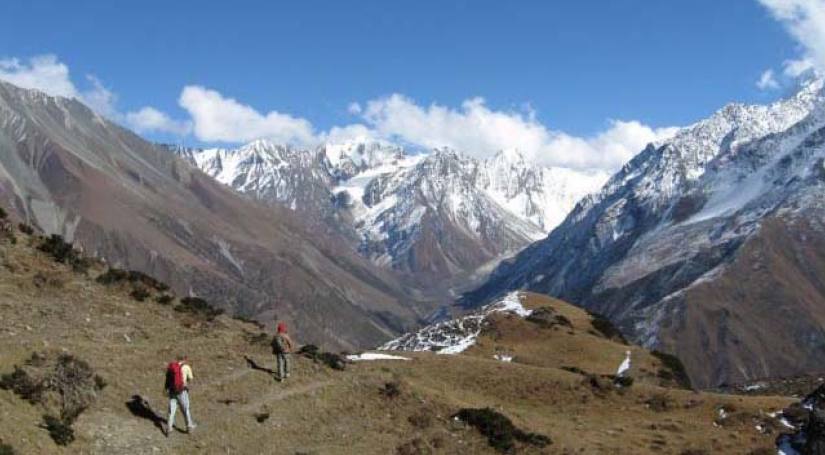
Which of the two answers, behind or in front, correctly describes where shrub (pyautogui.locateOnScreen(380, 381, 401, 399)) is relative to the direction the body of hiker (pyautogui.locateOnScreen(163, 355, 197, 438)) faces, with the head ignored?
in front

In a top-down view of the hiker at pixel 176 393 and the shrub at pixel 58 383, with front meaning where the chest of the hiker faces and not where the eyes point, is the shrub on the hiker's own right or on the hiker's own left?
on the hiker's own left

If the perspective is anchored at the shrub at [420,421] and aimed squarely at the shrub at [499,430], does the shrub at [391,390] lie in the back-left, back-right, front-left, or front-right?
back-left

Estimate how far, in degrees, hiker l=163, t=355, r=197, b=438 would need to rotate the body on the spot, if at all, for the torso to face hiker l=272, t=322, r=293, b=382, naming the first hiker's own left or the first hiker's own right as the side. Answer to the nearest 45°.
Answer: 0° — they already face them

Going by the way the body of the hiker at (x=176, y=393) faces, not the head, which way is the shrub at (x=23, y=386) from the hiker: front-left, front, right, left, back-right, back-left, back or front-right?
back-left

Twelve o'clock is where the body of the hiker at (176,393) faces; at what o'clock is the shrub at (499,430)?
The shrub is roughly at 1 o'clock from the hiker.

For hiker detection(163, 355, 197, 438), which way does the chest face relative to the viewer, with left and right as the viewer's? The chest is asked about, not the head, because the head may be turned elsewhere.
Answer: facing away from the viewer and to the right of the viewer

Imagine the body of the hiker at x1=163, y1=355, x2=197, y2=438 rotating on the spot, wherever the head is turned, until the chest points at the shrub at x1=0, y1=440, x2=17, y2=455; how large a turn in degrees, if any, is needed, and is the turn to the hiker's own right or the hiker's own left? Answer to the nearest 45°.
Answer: approximately 180°

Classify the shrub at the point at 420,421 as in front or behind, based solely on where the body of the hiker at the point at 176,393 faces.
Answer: in front

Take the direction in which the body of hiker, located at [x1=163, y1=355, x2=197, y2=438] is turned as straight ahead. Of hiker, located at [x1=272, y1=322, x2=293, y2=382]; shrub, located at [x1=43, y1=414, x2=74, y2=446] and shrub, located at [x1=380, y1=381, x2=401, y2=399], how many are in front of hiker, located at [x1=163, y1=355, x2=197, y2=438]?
2

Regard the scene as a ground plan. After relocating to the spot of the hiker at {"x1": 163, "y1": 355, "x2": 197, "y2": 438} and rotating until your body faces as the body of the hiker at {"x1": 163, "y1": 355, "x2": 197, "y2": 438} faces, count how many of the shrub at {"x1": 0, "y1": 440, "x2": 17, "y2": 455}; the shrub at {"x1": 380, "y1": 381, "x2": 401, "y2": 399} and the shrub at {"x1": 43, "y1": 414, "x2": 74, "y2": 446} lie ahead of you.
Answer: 1

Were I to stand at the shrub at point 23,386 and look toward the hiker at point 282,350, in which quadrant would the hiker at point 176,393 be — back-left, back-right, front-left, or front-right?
front-right

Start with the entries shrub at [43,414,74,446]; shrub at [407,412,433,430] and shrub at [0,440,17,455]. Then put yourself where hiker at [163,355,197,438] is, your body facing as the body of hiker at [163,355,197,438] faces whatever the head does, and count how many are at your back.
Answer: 2

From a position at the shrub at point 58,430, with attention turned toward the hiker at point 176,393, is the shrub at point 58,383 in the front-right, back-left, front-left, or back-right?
front-left
